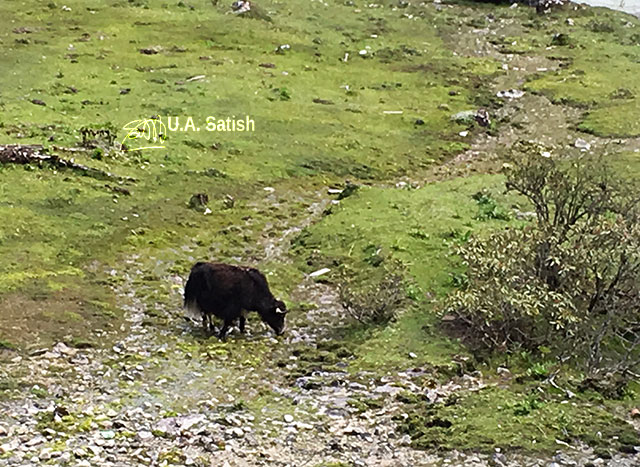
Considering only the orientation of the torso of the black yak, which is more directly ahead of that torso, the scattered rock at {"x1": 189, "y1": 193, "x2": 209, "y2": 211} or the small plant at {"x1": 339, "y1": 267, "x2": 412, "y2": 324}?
the small plant

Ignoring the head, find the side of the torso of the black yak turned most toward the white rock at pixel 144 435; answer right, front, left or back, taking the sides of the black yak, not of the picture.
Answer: right

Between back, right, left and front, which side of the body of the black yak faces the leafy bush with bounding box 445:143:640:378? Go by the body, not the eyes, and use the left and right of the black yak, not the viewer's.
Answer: front

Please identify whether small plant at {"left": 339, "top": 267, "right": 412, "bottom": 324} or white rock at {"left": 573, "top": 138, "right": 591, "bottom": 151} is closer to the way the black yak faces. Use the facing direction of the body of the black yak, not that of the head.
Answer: the small plant

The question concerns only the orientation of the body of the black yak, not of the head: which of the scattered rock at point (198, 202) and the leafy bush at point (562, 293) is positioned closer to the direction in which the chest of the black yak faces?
the leafy bush

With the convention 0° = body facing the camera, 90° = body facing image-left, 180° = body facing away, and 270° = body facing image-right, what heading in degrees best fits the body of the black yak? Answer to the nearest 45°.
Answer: approximately 270°

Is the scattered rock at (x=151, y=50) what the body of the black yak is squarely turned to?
no

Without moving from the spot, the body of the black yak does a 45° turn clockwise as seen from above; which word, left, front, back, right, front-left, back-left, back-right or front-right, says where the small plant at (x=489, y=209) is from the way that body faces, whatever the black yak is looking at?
left

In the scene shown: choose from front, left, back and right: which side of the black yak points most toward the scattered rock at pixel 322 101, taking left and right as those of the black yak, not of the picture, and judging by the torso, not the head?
left

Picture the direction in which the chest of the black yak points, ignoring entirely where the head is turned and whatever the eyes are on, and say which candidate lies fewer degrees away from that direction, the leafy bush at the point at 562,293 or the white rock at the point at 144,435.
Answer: the leafy bush

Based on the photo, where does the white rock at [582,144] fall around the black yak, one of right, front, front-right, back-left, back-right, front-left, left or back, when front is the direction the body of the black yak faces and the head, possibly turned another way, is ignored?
front-left

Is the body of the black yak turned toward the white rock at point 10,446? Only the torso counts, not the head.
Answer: no

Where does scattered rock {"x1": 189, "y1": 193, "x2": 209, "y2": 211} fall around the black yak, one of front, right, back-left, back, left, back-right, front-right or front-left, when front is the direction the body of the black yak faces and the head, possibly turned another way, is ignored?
left

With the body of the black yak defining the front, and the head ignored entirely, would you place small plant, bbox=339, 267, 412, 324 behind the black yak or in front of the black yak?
in front
